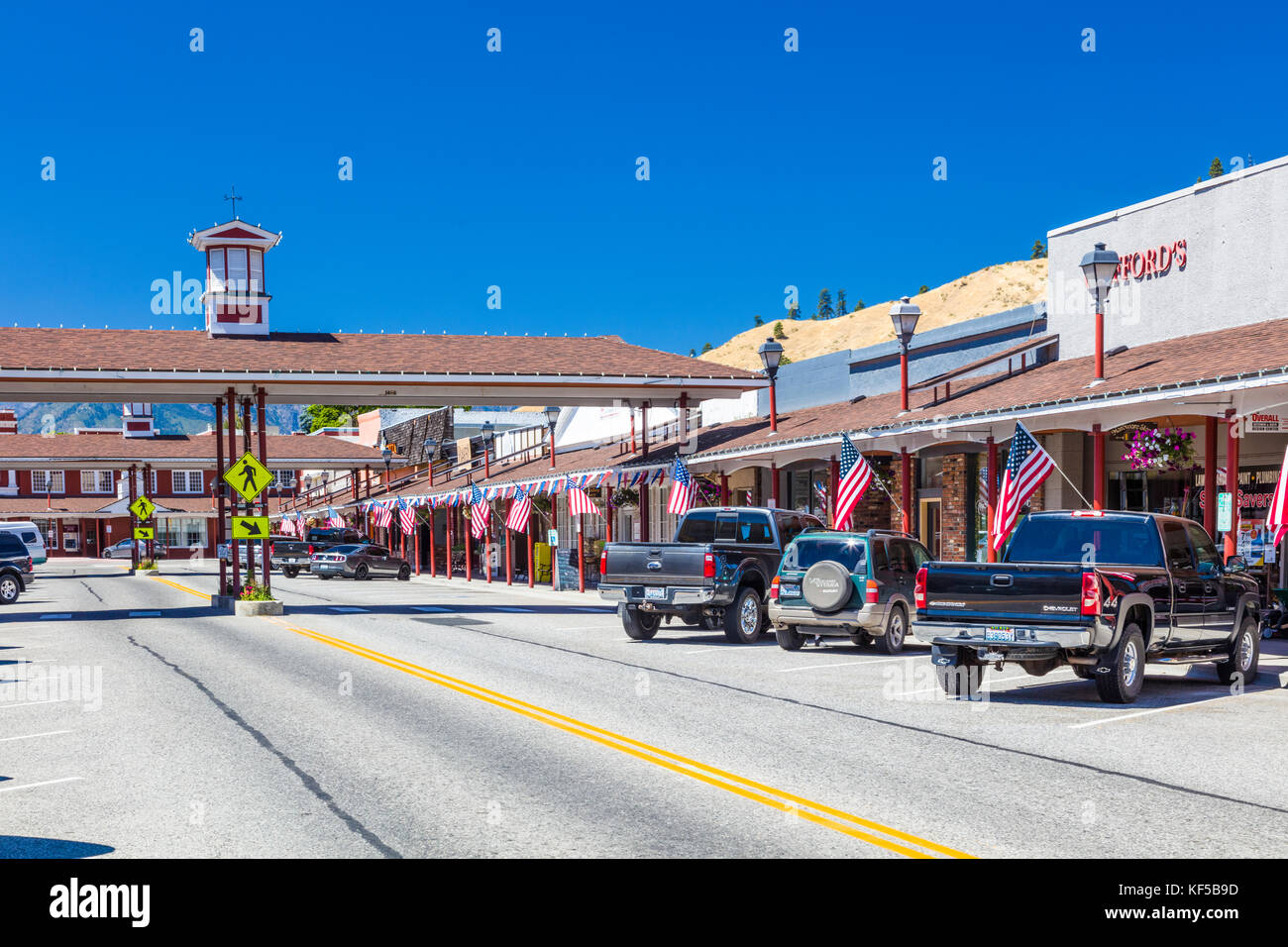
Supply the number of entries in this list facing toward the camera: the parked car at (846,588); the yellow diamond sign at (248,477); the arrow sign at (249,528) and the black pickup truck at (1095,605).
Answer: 2

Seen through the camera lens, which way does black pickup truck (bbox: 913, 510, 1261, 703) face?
facing away from the viewer and to the right of the viewer

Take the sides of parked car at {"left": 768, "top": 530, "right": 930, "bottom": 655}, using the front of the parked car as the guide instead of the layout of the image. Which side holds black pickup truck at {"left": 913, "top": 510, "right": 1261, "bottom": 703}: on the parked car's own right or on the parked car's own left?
on the parked car's own right

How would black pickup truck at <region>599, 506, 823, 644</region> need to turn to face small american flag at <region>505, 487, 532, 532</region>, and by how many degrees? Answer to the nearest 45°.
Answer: approximately 45° to its left

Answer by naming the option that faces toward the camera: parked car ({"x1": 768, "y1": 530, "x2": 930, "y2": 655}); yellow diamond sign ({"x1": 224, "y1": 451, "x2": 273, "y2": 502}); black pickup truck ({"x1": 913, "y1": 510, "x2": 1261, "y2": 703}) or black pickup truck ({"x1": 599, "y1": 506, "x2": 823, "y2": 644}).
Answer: the yellow diamond sign

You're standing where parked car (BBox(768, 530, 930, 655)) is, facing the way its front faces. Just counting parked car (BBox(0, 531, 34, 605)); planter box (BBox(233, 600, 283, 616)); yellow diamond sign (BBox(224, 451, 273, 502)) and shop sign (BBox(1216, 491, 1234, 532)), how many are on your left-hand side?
3

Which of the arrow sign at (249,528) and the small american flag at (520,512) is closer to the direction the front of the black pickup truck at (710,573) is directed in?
the small american flag

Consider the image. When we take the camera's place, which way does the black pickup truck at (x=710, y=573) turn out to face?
facing away from the viewer and to the right of the viewer
